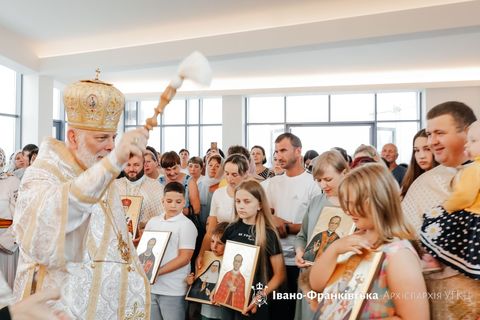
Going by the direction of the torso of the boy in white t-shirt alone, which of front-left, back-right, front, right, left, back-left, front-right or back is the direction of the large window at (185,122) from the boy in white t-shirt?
back-right

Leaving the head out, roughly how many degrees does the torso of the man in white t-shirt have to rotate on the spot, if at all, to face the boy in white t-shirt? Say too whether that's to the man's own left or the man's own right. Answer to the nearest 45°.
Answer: approximately 45° to the man's own right

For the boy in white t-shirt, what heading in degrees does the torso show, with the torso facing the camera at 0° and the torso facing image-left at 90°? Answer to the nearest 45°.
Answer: approximately 45°

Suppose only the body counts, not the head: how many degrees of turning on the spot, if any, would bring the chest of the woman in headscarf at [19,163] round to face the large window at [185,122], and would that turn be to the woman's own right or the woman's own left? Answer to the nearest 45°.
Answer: approximately 90° to the woman's own left

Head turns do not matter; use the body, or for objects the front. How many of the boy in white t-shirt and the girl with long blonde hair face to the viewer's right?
0

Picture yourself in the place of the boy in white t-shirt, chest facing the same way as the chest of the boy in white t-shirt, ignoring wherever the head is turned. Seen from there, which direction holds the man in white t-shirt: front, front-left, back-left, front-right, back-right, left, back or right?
back-left

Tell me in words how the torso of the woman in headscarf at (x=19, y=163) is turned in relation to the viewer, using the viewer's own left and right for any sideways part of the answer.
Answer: facing the viewer and to the right of the viewer

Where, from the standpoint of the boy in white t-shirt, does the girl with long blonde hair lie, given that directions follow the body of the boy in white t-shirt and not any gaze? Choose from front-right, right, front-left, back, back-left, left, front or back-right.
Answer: left

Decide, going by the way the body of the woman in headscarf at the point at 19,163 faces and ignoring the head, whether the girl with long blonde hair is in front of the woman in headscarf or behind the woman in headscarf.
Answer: in front

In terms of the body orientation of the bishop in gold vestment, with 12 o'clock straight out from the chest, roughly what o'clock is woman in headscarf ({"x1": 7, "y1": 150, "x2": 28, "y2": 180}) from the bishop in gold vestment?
The woman in headscarf is roughly at 7 o'clock from the bishop in gold vestment.

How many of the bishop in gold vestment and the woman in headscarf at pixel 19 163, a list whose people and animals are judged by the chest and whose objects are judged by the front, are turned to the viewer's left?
0

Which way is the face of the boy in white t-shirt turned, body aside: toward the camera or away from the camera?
toward the camera

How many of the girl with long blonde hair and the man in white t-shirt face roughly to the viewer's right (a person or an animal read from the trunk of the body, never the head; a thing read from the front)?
0

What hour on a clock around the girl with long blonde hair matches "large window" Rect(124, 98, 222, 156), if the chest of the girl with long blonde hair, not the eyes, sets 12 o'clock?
The large window is roughly at 4 o'clock from the girl with long blonde hair.

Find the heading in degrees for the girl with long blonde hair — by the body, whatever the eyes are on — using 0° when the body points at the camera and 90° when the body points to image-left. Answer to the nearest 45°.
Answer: approximately 45°

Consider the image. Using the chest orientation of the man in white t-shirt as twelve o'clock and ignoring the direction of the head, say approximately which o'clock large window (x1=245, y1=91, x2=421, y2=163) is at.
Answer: The large window is roughly at 5 o'clock from the man in white t-shirt.

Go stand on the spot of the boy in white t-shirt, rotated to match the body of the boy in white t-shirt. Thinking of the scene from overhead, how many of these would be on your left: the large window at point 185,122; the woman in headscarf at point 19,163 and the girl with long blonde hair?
1
